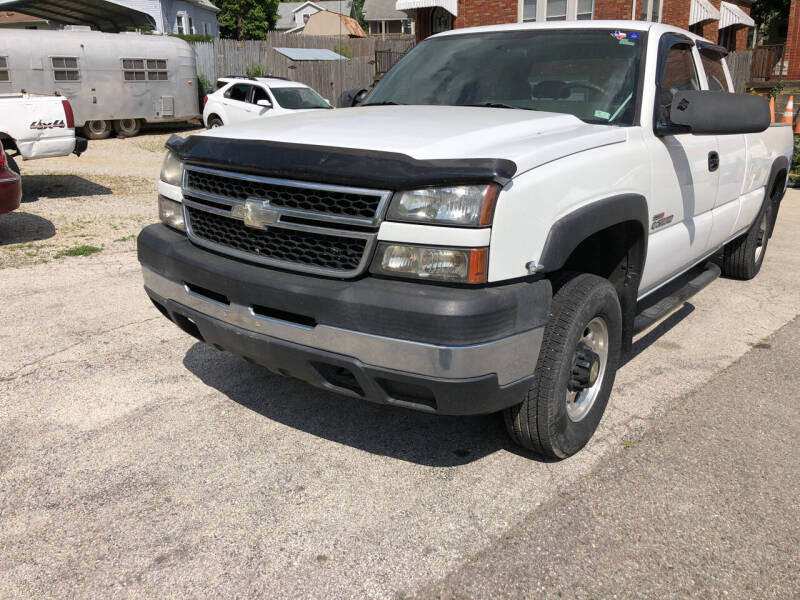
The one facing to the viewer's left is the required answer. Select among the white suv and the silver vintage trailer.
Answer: the silver vintage trailer

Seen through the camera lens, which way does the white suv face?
facing the viewer and to the right of the viewer

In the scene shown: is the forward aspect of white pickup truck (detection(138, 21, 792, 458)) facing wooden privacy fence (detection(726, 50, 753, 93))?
no

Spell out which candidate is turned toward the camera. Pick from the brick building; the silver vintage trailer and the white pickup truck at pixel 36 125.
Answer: the brick building

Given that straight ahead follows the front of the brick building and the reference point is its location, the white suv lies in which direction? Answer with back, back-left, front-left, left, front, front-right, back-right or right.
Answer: front-right

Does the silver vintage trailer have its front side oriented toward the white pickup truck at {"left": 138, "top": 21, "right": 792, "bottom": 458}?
no

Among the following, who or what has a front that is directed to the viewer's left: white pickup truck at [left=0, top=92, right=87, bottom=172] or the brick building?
the white pickup truck

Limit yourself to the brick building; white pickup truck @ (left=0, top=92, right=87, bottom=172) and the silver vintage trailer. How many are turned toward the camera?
1

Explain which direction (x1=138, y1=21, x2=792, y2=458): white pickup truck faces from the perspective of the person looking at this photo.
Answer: facing the viewer and to the left of the viewer

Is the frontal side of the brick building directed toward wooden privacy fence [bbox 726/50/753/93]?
no

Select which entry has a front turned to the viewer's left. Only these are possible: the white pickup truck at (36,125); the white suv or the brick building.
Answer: the white pickup truck

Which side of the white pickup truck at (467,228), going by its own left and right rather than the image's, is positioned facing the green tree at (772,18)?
back

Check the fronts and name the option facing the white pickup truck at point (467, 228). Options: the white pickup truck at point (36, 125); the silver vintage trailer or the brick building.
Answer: the brick building

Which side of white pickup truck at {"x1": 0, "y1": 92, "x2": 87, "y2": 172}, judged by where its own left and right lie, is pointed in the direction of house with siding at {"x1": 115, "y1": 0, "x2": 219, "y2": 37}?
right

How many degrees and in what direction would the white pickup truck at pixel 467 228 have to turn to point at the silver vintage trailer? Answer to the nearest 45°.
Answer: approximately 90° to its right

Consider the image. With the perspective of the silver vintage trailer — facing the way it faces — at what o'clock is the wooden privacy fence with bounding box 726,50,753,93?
The wooden privacy fence is roughly at 6 o'clock from the silver vintage trailer.

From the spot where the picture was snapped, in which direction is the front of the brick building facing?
facing the viewer

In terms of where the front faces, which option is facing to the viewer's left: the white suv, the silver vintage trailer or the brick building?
the silver vintage trailer

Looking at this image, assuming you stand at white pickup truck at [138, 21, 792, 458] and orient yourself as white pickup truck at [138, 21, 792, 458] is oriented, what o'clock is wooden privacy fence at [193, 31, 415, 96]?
The wooden privacy fence is roughly at 4 o'clock from the white pickup truck.

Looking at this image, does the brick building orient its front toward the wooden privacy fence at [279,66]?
no
